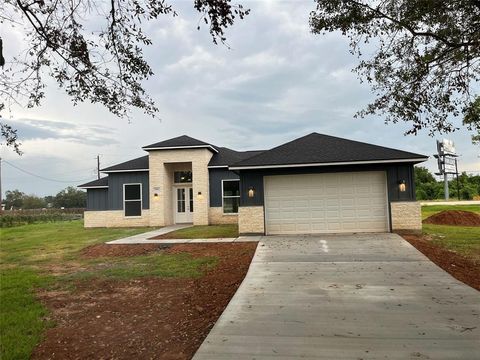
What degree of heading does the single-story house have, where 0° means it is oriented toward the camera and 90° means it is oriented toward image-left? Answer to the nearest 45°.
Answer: approximately 0°
